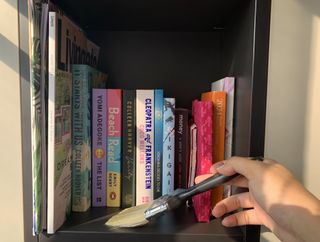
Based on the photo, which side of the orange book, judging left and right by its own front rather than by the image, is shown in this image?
right

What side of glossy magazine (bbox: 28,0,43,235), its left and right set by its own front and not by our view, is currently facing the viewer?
right

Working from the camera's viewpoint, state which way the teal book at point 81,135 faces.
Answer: facing to the right of the viewer

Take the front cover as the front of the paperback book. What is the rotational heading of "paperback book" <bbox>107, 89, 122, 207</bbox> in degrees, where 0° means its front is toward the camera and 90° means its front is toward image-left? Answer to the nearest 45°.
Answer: approximately 270°
